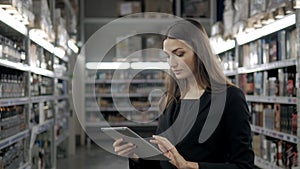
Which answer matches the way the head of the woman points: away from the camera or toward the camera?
toward the camera

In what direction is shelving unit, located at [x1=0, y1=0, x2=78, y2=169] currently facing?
to the viewer's right

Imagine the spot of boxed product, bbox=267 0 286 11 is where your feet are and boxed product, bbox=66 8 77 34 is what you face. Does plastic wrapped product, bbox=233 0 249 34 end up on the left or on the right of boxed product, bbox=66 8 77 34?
right

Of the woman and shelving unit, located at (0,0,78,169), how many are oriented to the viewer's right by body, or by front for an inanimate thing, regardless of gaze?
1

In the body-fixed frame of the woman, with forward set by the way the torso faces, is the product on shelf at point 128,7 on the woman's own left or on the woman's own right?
on the woman's own right

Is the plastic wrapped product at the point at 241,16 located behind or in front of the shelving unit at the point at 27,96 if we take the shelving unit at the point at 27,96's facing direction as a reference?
in front

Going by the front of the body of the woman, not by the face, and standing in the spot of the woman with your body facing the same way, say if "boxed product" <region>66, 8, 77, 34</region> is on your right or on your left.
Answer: on your right

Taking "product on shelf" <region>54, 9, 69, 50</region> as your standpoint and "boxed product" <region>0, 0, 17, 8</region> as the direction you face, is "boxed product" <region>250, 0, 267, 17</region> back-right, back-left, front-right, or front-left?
front-left

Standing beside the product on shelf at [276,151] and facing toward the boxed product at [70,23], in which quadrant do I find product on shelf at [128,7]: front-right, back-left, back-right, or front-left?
front-right

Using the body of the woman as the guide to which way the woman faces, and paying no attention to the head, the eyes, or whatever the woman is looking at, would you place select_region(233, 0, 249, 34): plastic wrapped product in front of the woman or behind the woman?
behind

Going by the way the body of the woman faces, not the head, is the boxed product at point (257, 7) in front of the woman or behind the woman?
behind

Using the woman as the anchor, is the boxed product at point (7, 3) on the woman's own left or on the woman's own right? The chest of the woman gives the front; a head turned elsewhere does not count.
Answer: on the woman's own right

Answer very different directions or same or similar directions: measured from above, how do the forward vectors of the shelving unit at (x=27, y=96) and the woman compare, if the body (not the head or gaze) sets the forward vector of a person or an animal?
very different directions
